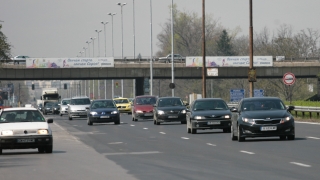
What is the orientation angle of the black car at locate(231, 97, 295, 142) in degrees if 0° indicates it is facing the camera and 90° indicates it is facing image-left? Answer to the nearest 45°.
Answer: approximately 0°

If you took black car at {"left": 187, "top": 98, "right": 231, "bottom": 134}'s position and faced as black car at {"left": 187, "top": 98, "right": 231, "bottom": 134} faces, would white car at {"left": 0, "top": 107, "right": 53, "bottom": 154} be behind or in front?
in front

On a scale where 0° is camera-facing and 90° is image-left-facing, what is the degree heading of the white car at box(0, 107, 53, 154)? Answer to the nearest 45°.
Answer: approximately 0°

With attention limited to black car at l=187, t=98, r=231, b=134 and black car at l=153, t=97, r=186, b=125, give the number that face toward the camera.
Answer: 2
